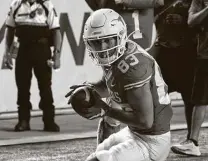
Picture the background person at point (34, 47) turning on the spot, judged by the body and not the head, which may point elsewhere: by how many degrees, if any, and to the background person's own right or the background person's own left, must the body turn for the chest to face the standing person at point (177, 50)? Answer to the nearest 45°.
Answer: approximately 45° to the background person's own left

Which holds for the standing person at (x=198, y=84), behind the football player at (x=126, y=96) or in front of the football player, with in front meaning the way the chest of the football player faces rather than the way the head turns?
behind

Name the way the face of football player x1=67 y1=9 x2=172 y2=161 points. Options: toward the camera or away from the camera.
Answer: toward the camera

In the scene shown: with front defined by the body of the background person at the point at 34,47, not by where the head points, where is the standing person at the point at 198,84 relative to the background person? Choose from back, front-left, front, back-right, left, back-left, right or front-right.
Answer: front-left

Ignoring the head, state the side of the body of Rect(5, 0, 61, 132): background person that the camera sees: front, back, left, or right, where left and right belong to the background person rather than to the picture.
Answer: front

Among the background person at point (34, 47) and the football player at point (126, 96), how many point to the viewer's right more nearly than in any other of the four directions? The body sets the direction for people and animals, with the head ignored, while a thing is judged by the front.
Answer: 0

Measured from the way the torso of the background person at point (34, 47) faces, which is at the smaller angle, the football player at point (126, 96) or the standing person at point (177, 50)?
the football player
